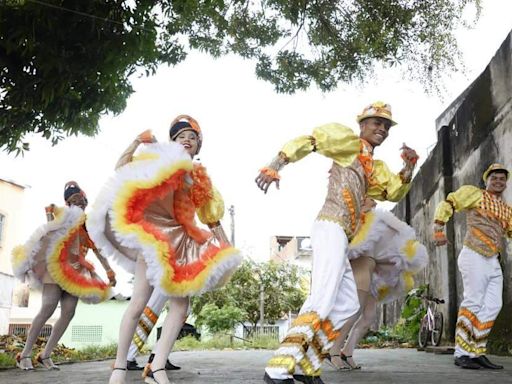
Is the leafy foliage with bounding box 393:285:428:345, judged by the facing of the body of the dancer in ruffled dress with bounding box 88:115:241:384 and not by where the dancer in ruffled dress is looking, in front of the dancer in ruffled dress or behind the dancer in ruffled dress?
behind

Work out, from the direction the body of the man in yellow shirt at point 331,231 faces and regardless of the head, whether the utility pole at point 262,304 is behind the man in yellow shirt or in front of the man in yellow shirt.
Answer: behind

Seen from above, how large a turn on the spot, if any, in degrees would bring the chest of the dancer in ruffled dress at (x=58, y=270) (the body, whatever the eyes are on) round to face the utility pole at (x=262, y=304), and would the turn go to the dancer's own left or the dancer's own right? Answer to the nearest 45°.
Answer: approximately 90° to the dancer's own left

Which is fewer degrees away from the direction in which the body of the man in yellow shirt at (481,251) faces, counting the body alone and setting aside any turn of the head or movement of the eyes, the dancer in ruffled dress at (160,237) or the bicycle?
the dancer in ruffled dress

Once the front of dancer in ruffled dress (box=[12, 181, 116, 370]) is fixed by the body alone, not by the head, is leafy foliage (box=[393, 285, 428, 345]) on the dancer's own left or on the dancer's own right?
on the dancer's own left

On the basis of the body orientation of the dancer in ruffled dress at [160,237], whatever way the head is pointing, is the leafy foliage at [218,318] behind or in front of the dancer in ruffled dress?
behind

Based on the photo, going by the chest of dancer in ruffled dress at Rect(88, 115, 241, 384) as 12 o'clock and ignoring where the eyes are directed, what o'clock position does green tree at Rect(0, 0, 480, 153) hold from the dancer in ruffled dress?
The green tree is roughly at 6 o'clock from the dancer in ruffled dress.

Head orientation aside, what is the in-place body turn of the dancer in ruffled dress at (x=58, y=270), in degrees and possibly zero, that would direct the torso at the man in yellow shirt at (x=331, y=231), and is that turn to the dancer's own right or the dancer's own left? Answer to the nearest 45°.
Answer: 0° — they already face them

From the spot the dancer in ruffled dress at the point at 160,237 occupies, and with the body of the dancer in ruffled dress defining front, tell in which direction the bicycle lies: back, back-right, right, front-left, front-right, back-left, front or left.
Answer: back-left
